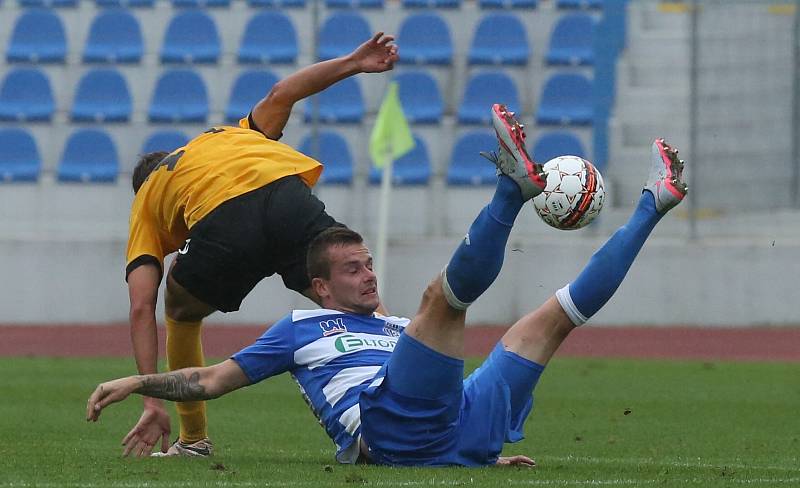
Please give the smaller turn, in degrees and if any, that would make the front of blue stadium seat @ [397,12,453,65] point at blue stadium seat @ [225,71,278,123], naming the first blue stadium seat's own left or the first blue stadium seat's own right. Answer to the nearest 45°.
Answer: approximately 90° to the first blue stadium seat's own right

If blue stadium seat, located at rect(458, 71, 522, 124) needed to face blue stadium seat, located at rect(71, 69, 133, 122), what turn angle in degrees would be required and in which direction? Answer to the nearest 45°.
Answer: approximately 90° to its right

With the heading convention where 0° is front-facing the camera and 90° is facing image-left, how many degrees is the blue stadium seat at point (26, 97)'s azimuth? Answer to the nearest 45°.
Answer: approximately 0°

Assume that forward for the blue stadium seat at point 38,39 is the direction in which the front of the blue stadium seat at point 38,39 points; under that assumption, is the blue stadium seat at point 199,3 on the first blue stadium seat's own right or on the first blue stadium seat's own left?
on the first blue stadium seat's own left

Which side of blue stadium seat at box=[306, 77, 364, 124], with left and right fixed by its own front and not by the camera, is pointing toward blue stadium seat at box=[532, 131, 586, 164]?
left

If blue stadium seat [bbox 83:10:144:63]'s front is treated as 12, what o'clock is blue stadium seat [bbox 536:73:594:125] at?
blue stadium seat [bbox 536:73:594:125] is roughly at 10 o'clock from blue stadium seat [bbox 83:10:144:63].

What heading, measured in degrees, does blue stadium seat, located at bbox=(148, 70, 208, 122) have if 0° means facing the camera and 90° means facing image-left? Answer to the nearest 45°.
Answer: approximately 0°

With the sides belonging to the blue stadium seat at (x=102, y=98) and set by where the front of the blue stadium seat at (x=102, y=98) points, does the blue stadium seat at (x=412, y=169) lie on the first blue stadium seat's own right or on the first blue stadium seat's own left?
on the first blue stadium seat's own left

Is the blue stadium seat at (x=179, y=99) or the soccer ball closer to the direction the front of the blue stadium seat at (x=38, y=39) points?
the soccer ball

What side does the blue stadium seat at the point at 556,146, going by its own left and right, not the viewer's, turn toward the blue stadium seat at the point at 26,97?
right

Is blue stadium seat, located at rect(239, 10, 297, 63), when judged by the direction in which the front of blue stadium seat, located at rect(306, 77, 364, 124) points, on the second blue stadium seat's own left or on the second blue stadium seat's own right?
on the second blue stadium seat's own right
